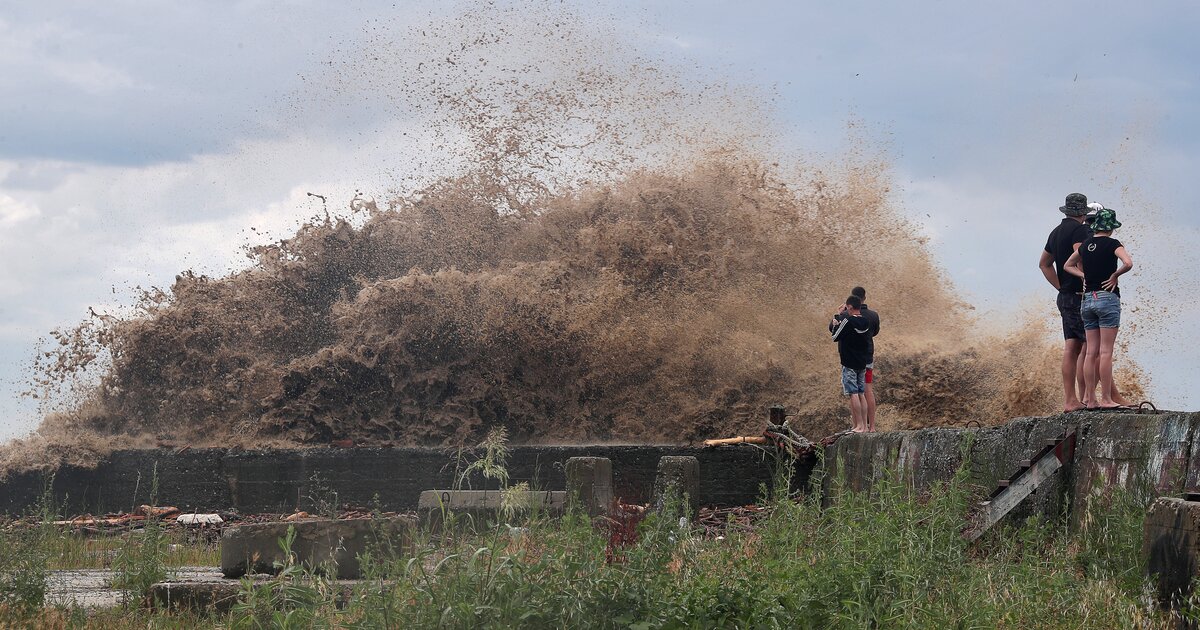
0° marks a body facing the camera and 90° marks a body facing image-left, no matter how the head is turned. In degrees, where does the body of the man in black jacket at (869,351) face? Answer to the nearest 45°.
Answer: approximately 135°

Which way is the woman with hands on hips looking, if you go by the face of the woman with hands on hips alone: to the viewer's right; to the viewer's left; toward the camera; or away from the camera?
away from the camera

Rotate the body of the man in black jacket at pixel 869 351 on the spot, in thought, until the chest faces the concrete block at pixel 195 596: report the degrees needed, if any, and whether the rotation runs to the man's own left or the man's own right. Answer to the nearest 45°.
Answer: approximately 90° to the man's own left

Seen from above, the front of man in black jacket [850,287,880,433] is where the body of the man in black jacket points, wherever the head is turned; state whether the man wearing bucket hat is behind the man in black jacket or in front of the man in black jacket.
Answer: behind

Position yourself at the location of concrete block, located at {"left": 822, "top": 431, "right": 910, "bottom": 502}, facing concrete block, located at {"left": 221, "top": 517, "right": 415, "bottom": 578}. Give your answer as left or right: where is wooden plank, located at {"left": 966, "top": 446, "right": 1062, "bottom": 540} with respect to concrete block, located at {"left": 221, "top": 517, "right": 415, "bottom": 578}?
left

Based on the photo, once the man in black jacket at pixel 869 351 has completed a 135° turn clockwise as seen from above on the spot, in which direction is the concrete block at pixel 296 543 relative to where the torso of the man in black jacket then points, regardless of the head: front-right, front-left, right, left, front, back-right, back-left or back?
back-right
